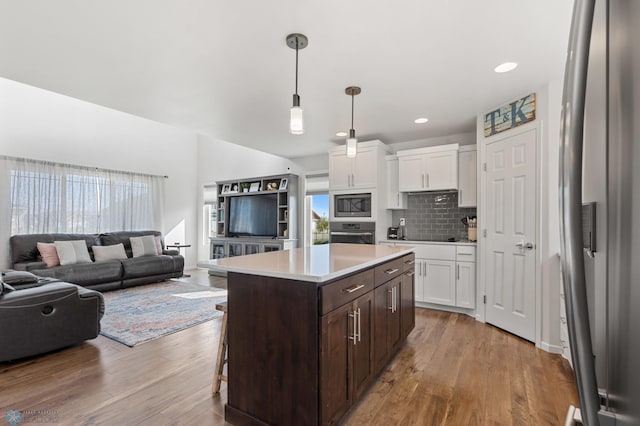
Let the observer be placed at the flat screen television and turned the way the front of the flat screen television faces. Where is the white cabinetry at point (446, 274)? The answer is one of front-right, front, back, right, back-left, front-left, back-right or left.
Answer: left

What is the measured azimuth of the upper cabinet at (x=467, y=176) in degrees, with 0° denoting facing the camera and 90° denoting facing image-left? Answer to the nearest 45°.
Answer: approximately 0°

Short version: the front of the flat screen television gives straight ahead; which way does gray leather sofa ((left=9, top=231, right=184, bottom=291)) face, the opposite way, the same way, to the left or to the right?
to the left

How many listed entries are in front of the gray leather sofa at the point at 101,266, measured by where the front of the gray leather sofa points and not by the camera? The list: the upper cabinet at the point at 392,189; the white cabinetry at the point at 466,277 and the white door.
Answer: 3

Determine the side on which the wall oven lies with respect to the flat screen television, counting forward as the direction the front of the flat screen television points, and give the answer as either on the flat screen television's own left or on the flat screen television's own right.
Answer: on the flat screen television's own left

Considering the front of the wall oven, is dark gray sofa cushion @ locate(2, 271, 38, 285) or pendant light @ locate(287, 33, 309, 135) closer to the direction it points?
the pendant light

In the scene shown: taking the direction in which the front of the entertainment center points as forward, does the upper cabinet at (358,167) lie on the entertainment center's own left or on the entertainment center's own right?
on the entertainment center's own left

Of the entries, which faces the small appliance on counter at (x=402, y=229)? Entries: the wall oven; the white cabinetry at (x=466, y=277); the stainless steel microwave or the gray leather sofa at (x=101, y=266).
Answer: the gray leather sofa

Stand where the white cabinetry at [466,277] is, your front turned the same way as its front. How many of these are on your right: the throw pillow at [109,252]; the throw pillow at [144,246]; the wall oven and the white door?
3

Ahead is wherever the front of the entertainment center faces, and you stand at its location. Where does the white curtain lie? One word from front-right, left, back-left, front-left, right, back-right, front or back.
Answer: front-right

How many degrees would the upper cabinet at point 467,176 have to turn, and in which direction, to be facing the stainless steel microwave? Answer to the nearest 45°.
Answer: approximately 90° to its right

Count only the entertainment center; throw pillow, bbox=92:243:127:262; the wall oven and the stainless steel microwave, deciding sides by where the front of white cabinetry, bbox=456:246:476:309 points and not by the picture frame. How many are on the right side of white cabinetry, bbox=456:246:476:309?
4

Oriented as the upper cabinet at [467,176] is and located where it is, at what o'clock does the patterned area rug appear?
The patterned area rug is roughly at 2 o'clock from the upper cabinet.

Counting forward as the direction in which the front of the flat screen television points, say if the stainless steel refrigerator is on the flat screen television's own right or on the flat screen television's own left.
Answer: on the flat screen television's own left
